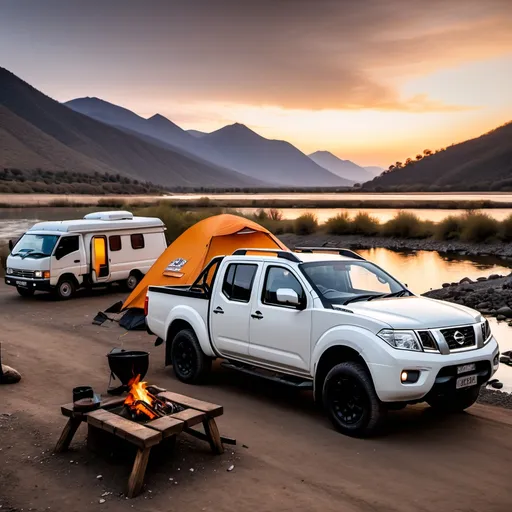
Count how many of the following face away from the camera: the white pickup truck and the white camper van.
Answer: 0

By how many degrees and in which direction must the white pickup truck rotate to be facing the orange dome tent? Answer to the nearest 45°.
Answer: approximately 180°

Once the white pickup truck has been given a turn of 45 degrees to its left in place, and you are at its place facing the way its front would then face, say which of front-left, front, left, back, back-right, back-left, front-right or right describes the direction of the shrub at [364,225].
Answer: left

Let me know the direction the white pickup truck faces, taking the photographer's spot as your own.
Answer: facing the viewer and to the right of the viewer

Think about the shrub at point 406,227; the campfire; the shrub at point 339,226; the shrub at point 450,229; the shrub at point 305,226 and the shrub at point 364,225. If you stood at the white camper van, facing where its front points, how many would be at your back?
5

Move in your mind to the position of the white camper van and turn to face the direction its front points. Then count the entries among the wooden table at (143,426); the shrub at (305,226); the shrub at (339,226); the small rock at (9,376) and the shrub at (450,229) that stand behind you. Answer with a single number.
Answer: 3

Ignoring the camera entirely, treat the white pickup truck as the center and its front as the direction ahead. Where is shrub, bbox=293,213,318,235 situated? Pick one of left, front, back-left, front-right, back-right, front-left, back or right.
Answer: back-left

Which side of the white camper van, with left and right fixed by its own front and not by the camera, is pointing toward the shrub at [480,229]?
back

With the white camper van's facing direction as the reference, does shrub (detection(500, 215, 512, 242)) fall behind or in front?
behind

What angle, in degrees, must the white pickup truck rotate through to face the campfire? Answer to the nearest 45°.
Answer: approximately 90° to its right

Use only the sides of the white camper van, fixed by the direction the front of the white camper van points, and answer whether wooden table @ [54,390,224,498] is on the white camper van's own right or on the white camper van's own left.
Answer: on the white camper van's own left

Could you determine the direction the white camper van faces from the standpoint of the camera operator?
facing the viewer and to the left of the viewer

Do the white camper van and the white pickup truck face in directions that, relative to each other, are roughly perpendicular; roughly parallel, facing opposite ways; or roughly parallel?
roughly perpendicular

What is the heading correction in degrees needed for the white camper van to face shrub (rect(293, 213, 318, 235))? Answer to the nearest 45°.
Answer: approximately 180°

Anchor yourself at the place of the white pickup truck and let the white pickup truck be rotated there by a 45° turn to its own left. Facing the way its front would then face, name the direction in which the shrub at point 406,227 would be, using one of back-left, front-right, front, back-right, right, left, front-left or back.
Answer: left

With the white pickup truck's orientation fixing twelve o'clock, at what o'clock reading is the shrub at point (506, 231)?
The shrub is roughly at 8 o'clock from the white pickup truck.

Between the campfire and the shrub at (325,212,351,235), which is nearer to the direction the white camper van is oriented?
the campfire

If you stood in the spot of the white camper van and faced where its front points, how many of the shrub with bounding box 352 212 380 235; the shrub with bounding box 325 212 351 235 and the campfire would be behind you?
2
